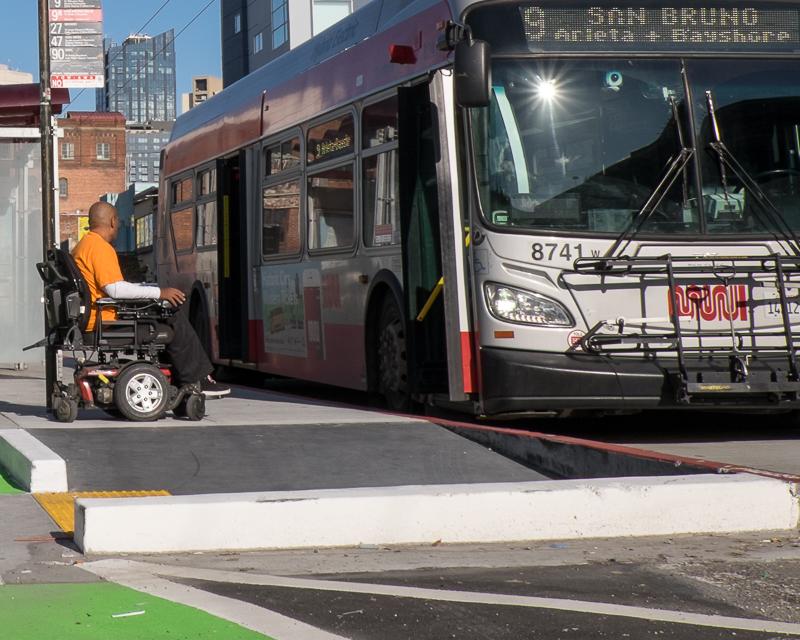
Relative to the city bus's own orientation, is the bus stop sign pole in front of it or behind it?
behind

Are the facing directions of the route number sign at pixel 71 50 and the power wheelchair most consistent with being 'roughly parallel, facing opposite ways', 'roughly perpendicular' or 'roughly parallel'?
roughly perpendicular

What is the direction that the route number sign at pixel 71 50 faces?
toward the camera

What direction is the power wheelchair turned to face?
to the viewer's right

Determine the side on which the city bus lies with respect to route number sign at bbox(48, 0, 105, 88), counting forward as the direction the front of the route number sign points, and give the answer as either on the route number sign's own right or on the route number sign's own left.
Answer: on the route number sign's own left

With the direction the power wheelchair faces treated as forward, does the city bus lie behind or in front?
in front

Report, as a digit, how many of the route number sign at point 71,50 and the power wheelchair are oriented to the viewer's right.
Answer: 1
